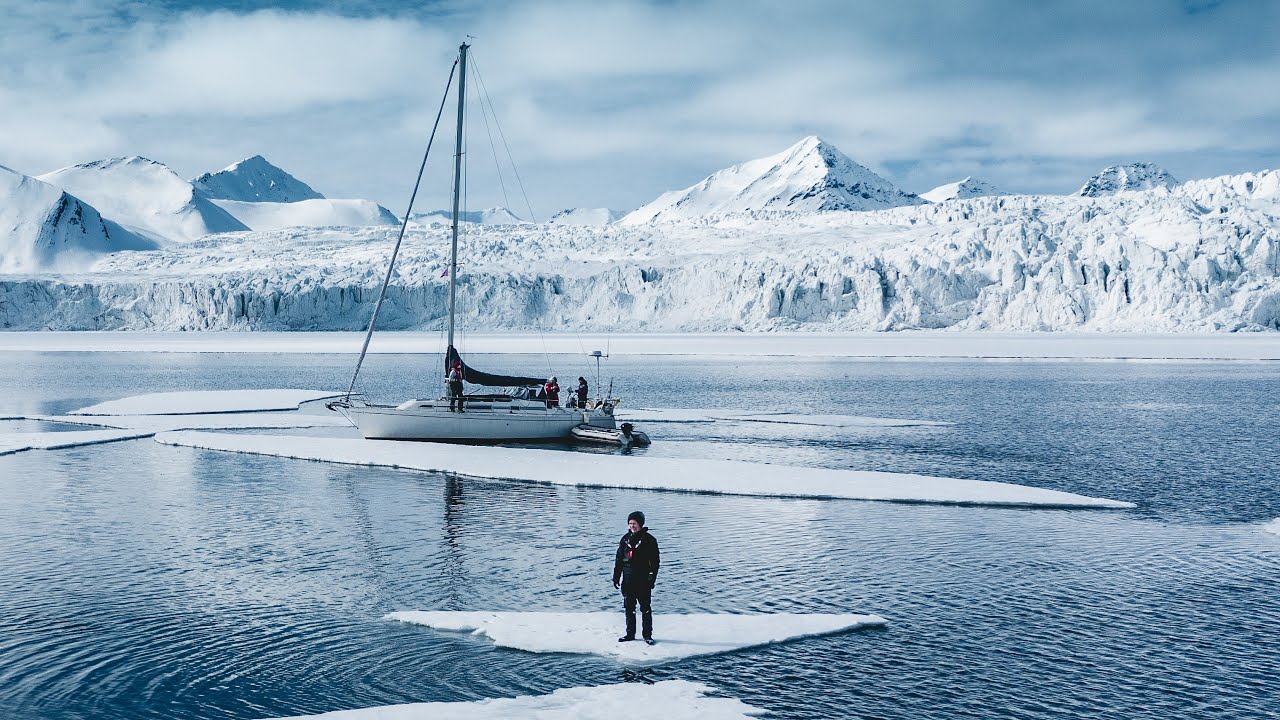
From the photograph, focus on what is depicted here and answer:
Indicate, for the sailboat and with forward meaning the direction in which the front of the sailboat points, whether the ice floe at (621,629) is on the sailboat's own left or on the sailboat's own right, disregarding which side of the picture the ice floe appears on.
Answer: on the sailboat's own left

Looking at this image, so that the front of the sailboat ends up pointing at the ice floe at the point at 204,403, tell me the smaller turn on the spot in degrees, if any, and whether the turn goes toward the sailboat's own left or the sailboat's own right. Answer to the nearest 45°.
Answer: approximately 45° to the sailboat's own right

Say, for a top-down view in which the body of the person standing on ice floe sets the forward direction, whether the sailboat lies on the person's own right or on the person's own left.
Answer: on the person's own right

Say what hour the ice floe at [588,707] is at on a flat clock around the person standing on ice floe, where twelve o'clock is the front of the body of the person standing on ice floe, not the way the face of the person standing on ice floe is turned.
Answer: The ice floe is roughly at 11 o'clock from the person standing on ice floe.

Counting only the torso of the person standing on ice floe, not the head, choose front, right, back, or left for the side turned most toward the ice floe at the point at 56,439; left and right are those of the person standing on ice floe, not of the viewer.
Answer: right

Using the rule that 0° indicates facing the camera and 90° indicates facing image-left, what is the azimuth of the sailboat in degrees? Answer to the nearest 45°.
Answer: approximately 90°

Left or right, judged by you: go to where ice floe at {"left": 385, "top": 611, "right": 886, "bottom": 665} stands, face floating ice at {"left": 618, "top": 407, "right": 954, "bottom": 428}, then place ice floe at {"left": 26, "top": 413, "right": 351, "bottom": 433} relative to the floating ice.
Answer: left

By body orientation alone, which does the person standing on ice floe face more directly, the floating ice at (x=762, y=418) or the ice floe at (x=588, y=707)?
the ice floe
